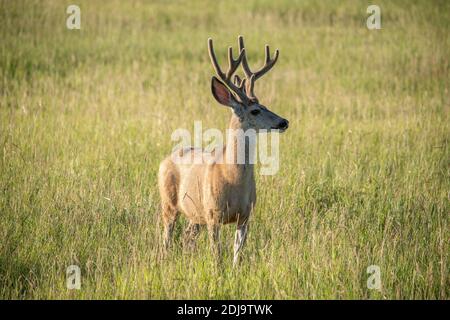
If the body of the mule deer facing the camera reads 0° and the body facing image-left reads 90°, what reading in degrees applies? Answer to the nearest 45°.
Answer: approximately 315°
